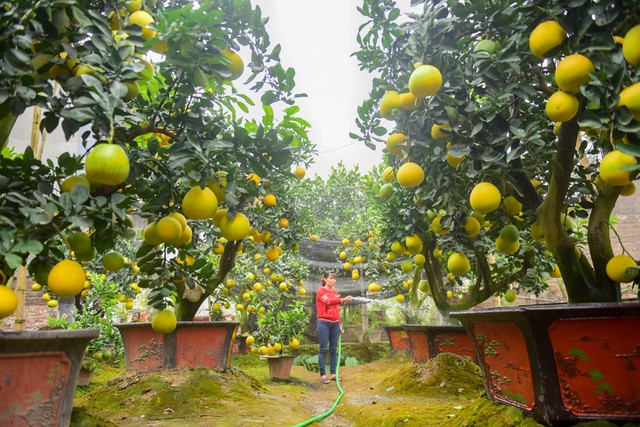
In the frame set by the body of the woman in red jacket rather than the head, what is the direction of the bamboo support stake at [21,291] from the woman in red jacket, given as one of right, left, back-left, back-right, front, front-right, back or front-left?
right

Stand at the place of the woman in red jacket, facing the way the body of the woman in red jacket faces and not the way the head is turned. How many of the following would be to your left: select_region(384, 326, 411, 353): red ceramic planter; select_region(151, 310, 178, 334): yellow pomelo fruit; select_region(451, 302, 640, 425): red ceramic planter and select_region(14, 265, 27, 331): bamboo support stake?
1

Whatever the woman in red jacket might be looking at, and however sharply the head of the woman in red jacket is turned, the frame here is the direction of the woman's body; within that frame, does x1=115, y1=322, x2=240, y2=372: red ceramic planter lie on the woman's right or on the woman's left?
on the woman's right

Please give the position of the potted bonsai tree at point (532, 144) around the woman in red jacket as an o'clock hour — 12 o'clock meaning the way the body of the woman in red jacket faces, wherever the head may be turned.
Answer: The potted bonsai tree is roughly at 1 o'clock from the woman in red jacket.

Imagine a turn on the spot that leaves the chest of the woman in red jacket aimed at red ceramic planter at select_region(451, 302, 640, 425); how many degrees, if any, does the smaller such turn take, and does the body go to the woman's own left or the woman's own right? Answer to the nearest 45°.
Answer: approximately 45° to the woman's own right

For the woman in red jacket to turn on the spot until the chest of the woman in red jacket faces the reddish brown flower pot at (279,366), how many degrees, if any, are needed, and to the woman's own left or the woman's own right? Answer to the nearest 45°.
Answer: approximately 135° to the woman's own right

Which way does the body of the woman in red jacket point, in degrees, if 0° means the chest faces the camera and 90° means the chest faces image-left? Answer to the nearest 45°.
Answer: approximately 315°

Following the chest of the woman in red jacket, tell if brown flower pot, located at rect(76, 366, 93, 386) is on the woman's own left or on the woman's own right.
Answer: on the woman's own right

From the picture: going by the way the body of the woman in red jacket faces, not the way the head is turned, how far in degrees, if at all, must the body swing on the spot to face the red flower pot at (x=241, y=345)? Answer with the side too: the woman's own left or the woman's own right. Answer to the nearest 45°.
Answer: approximately 180°

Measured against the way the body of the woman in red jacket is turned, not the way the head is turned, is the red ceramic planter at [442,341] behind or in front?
in front
